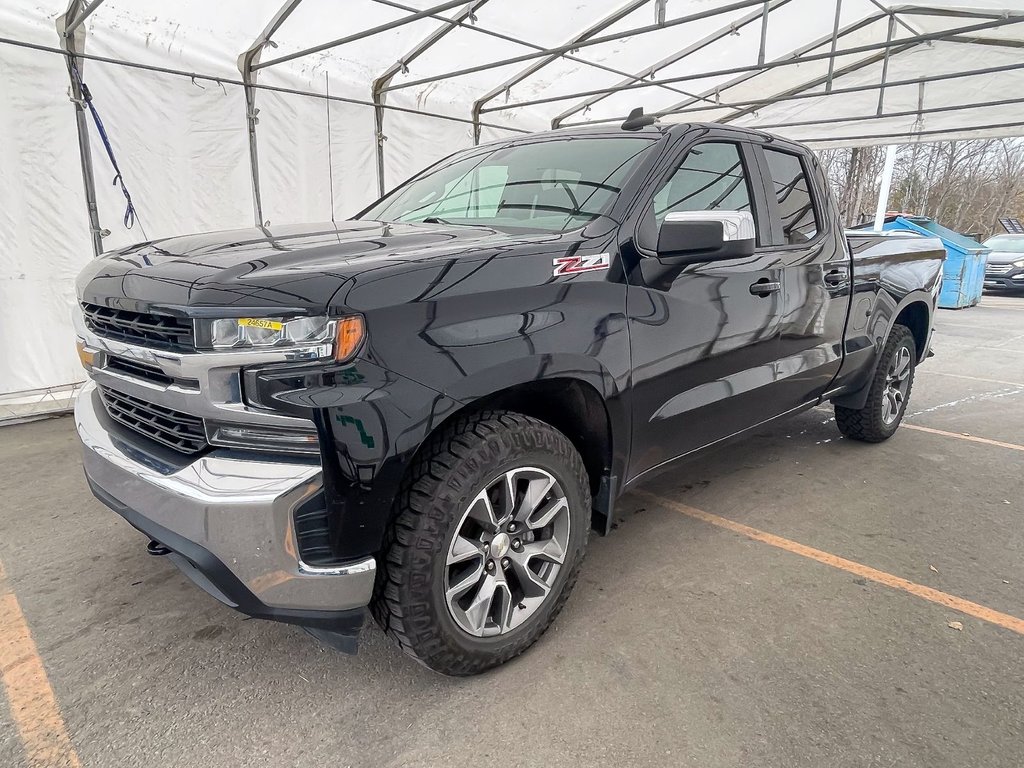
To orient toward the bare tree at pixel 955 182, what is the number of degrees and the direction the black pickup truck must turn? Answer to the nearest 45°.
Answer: approximately 180°

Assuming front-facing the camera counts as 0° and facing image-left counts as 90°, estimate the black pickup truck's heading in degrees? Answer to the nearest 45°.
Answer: approximately 45°

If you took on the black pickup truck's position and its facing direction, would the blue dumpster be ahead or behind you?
behind
